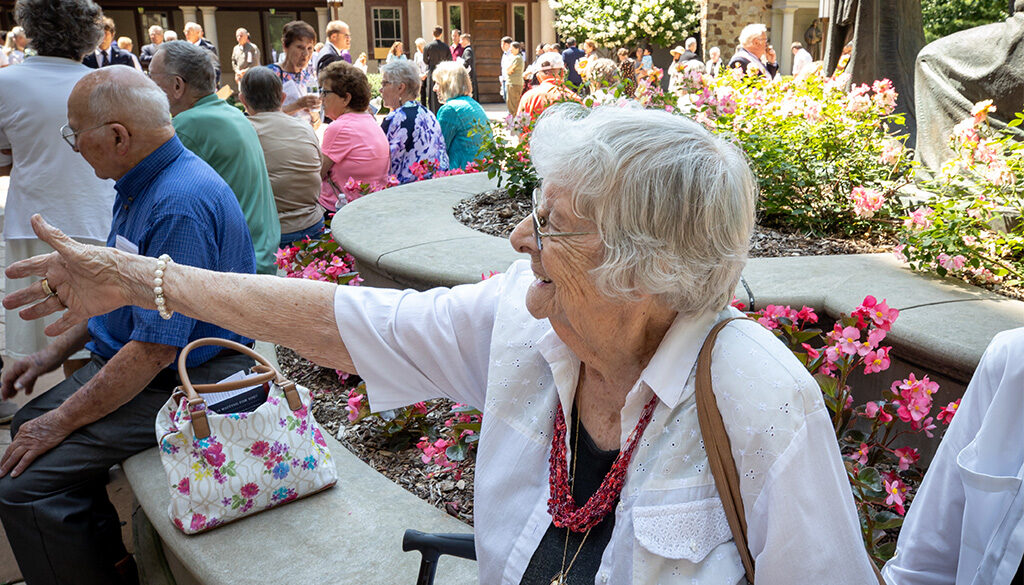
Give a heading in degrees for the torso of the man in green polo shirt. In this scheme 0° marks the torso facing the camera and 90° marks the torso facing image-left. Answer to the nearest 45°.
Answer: approximately 135°

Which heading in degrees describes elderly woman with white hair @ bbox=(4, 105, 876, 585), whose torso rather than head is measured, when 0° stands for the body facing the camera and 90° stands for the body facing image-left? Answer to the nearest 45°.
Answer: approximately 45°

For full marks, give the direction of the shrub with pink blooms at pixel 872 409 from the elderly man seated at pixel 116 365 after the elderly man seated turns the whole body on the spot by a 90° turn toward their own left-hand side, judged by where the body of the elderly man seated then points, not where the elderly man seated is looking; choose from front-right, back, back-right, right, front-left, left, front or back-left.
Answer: front-left

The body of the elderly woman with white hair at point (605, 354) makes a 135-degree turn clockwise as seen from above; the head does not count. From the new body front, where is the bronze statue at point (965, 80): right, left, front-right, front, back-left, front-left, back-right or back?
front-right

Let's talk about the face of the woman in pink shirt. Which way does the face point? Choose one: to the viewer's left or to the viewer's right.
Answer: to the viewer's left

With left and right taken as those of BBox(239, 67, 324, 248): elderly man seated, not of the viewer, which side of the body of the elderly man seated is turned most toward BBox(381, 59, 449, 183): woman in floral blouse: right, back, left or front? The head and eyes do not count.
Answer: right

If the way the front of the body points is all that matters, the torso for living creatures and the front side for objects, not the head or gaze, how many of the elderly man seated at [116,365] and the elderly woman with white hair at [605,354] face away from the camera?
0

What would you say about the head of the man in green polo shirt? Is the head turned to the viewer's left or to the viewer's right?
to the viewer's left

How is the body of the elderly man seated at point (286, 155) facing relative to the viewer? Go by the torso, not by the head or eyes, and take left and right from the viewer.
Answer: facing away from the viewer and to the left of the viewer

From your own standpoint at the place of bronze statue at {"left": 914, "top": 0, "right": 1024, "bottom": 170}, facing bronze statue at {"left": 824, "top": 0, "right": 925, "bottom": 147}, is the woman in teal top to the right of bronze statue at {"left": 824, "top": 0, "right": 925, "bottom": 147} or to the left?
left

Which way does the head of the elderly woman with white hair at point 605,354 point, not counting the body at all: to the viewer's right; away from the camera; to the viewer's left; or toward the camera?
to the viewer's left

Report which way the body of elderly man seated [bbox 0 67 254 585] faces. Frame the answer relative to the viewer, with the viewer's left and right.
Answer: facing to the left of the viewer
